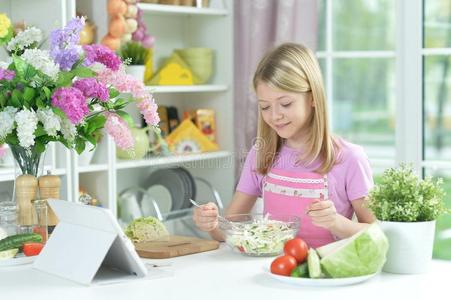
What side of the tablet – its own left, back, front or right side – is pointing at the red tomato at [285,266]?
right

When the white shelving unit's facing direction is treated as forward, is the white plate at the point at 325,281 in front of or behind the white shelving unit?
in front

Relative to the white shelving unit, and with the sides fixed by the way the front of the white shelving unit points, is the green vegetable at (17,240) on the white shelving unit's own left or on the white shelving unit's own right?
on the white shelving unit's own right

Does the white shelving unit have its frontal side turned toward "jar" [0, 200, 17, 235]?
no

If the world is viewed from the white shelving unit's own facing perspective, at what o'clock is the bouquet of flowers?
The bouquet of flowers is roughly at 2 o'clock from the white shelving unit.

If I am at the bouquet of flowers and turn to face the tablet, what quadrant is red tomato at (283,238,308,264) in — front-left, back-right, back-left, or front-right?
front-left

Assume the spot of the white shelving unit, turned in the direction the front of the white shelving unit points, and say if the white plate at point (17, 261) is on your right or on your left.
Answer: on your right

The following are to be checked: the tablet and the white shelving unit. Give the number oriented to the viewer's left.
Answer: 0

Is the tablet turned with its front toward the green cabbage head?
no

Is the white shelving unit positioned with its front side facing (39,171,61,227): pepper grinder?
no

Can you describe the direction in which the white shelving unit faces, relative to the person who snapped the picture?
facing the viewer and to the right of the viewer

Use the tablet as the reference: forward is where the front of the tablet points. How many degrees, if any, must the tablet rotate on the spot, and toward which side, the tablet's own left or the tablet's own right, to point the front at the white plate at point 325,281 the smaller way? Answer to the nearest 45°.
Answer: approximately 90° to the tablet's own right
